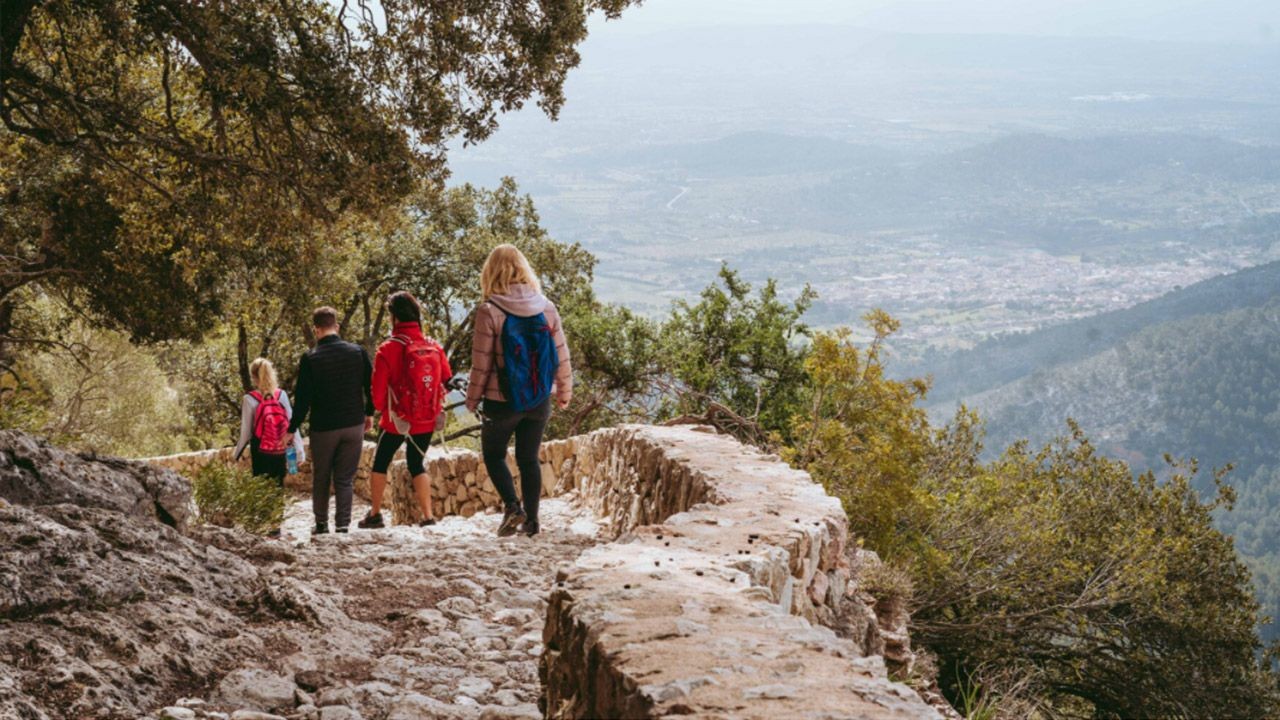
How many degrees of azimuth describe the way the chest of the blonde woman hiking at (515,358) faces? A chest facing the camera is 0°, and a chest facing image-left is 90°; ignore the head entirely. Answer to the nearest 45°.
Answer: approximately 135°

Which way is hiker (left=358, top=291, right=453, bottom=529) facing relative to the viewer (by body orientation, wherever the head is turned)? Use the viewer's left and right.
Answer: facing away from the viewer and to the left of the viewer

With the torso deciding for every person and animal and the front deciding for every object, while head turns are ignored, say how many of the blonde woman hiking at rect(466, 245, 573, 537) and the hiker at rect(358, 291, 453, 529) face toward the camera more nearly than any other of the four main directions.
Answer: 0

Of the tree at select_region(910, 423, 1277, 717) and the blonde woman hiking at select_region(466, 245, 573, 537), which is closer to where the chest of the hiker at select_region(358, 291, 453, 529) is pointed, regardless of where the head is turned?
the tree

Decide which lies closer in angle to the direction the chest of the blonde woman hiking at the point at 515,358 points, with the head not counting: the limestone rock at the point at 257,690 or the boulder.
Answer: the boulder

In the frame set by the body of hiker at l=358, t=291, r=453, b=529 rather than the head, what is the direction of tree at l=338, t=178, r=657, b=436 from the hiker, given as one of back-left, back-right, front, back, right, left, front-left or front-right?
front-right

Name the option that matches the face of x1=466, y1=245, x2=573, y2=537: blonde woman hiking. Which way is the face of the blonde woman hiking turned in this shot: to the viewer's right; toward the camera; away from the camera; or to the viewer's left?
away from the camera

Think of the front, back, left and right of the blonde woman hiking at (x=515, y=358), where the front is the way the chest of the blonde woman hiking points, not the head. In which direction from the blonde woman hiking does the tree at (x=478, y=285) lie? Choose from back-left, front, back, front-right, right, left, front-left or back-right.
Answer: front-right

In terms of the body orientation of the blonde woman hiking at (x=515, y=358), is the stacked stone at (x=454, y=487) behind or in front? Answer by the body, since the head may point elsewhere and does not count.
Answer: in front

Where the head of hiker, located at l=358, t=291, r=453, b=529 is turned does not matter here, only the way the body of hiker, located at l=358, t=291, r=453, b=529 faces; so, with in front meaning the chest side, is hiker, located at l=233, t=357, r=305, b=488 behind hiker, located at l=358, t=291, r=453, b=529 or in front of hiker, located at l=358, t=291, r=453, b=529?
in front

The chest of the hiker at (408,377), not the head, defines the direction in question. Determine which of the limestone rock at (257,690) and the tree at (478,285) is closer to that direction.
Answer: the tree
